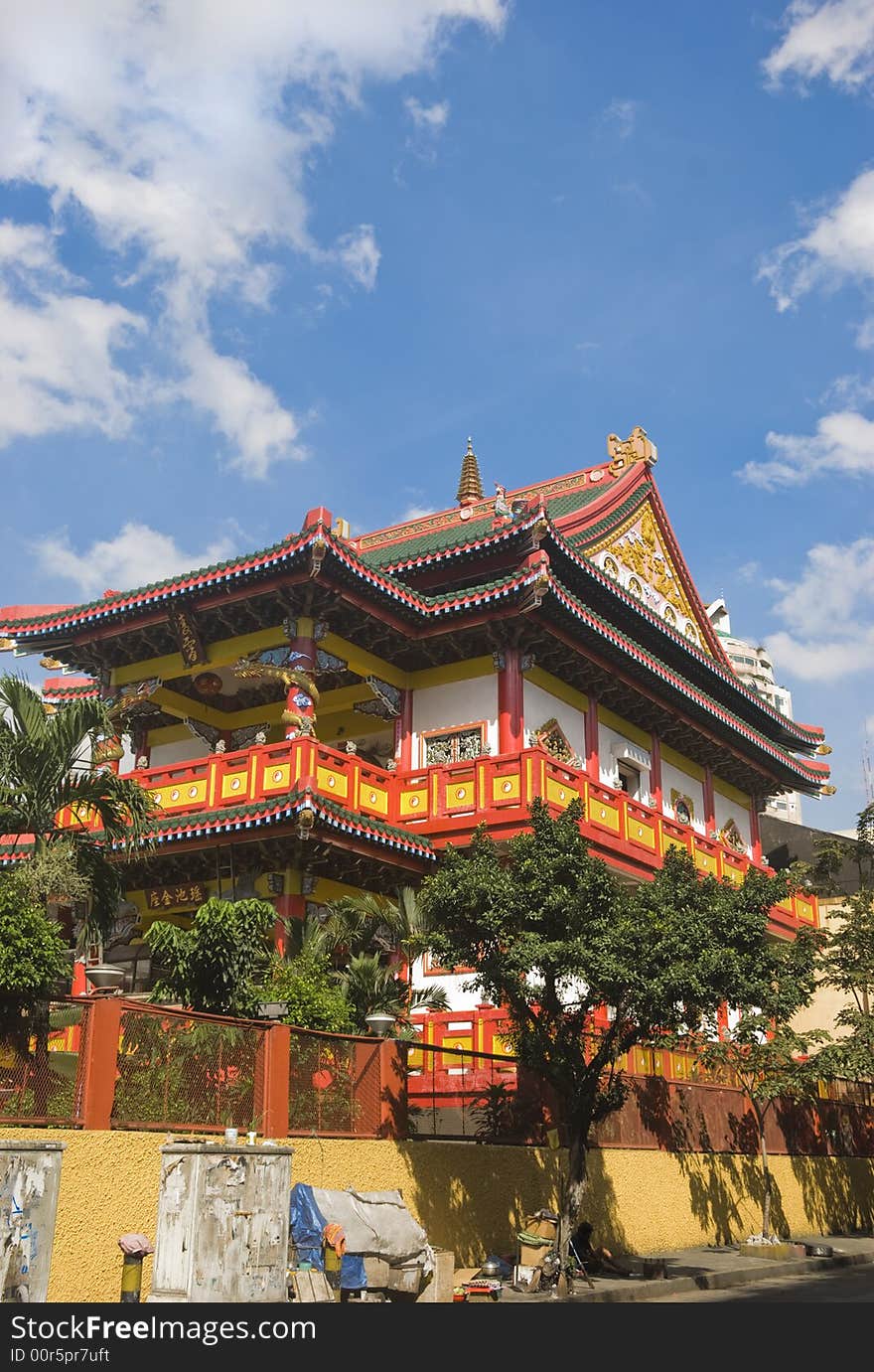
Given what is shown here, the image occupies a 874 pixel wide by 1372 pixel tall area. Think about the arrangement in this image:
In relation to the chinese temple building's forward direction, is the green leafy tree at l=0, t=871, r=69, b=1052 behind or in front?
in front

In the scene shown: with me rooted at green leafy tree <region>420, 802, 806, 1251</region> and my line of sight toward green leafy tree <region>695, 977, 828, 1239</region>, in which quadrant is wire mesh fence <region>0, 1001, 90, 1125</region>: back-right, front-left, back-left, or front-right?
back-left

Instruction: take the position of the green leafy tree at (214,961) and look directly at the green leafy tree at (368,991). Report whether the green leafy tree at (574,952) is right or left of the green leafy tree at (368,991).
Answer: right

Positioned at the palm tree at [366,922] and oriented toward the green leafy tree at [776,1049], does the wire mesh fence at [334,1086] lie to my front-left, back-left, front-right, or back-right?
back-right

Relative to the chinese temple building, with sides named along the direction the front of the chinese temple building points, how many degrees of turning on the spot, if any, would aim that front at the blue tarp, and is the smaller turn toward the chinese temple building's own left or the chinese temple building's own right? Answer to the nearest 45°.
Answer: approximately 45° to the chinese temple building's own left

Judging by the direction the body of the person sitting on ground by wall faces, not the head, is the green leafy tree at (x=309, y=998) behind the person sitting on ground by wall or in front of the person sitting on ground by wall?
behind

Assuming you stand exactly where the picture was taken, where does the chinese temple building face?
facing the viewer and to the left of the viewer

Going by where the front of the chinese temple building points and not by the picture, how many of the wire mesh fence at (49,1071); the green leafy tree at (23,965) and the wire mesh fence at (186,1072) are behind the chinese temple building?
0
